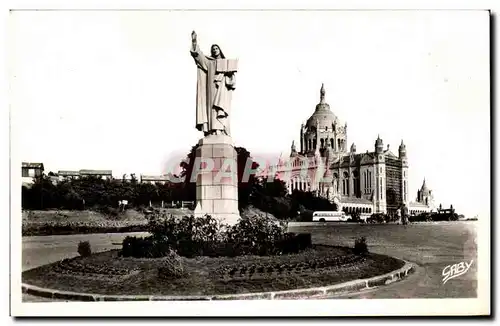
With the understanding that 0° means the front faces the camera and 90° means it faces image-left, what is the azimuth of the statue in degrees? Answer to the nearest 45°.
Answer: approximately 0°

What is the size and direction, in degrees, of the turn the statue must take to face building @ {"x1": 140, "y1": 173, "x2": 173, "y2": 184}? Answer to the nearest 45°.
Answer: approximately 180°

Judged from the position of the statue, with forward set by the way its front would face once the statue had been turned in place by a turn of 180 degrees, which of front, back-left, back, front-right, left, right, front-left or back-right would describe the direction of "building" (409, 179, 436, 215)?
front-right

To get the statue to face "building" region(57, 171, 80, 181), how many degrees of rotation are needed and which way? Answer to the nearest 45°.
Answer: approximately 135° to its right

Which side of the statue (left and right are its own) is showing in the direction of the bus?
back

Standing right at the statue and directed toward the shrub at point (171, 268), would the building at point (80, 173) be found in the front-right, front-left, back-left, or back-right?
back-right
